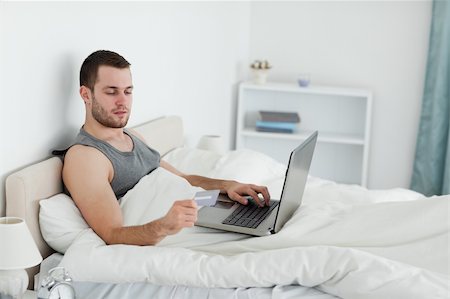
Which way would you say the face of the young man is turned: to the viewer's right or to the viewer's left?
to the viewer's right

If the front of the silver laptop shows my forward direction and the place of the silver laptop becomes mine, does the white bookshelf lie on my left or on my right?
on my right

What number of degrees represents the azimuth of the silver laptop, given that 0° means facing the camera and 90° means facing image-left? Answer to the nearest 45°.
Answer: approximately 90°

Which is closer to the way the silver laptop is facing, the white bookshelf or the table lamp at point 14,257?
the table lamp

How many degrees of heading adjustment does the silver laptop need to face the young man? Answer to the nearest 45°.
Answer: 0° — it already faces them

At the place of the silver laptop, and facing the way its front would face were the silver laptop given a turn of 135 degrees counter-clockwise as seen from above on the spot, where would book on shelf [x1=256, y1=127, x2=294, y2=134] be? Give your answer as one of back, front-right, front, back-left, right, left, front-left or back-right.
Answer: back-left

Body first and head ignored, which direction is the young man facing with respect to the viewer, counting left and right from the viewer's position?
facing the viewer and to the right of the viewer

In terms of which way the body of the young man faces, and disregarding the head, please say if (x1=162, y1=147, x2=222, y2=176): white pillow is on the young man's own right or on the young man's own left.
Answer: on the young man's own left

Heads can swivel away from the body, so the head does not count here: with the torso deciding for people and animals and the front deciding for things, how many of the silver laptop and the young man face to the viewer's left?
1

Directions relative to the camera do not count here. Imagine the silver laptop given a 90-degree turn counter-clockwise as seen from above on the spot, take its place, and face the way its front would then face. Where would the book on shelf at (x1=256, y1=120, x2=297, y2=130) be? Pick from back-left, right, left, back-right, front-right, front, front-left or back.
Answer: back
